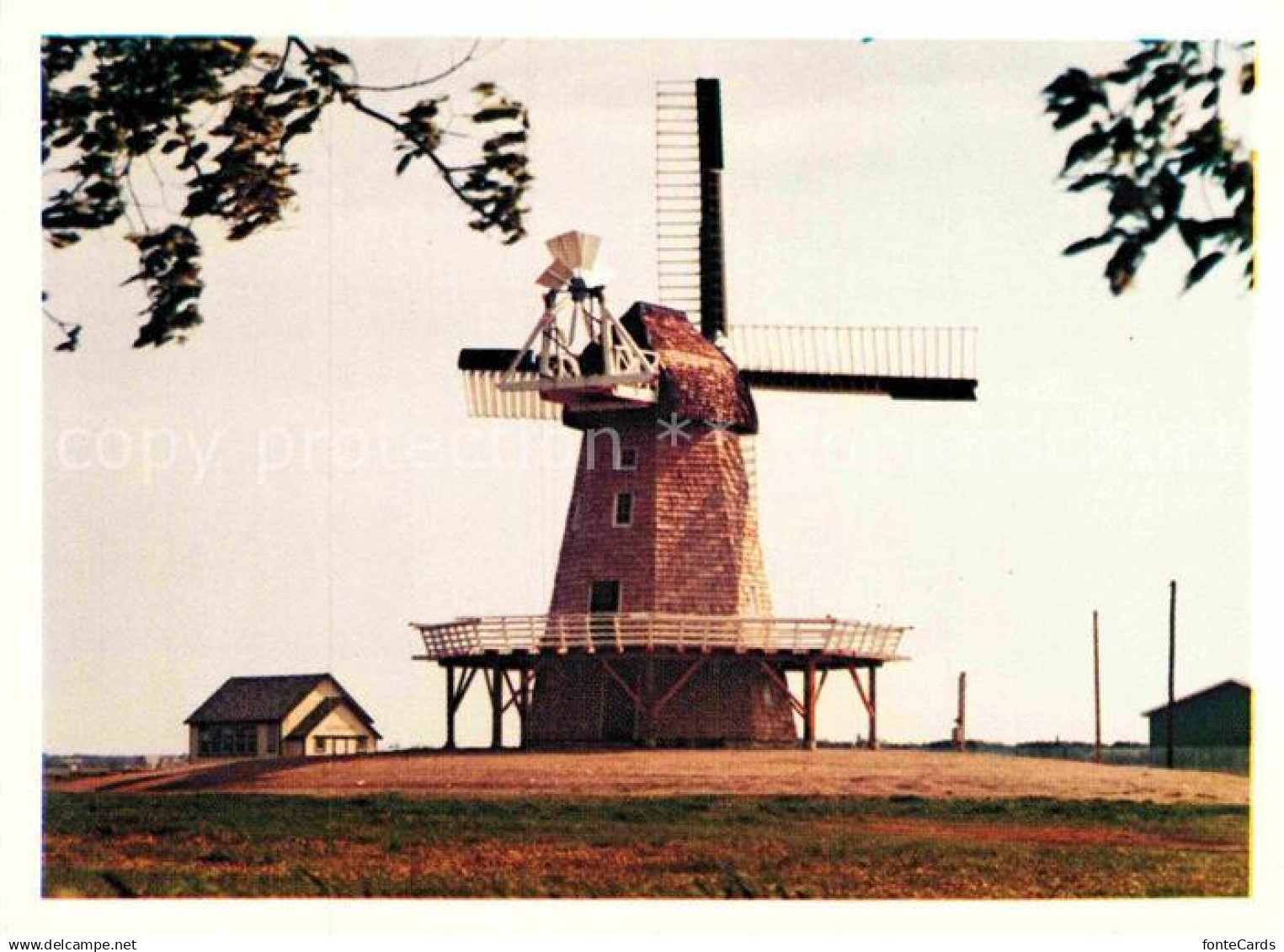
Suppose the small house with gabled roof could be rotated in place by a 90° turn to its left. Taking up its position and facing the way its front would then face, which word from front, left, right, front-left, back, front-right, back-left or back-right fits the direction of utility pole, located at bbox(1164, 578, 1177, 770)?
front-right

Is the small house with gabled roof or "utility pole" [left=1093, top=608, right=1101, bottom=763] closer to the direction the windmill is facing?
the utility pole

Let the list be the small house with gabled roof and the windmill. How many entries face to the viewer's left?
0

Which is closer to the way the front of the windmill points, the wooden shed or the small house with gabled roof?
the wooden shed

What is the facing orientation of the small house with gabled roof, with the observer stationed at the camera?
facing the viewer and to the right of the viewer

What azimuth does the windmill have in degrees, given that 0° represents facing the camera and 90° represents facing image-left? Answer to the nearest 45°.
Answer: approximately 225°

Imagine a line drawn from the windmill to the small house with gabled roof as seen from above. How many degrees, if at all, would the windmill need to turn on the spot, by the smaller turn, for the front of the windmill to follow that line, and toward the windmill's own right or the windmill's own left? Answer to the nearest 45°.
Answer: approximately 135° to the windmill's own left

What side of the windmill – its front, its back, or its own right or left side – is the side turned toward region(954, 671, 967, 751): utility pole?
right

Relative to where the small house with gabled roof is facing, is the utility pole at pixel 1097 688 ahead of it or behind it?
ahead
